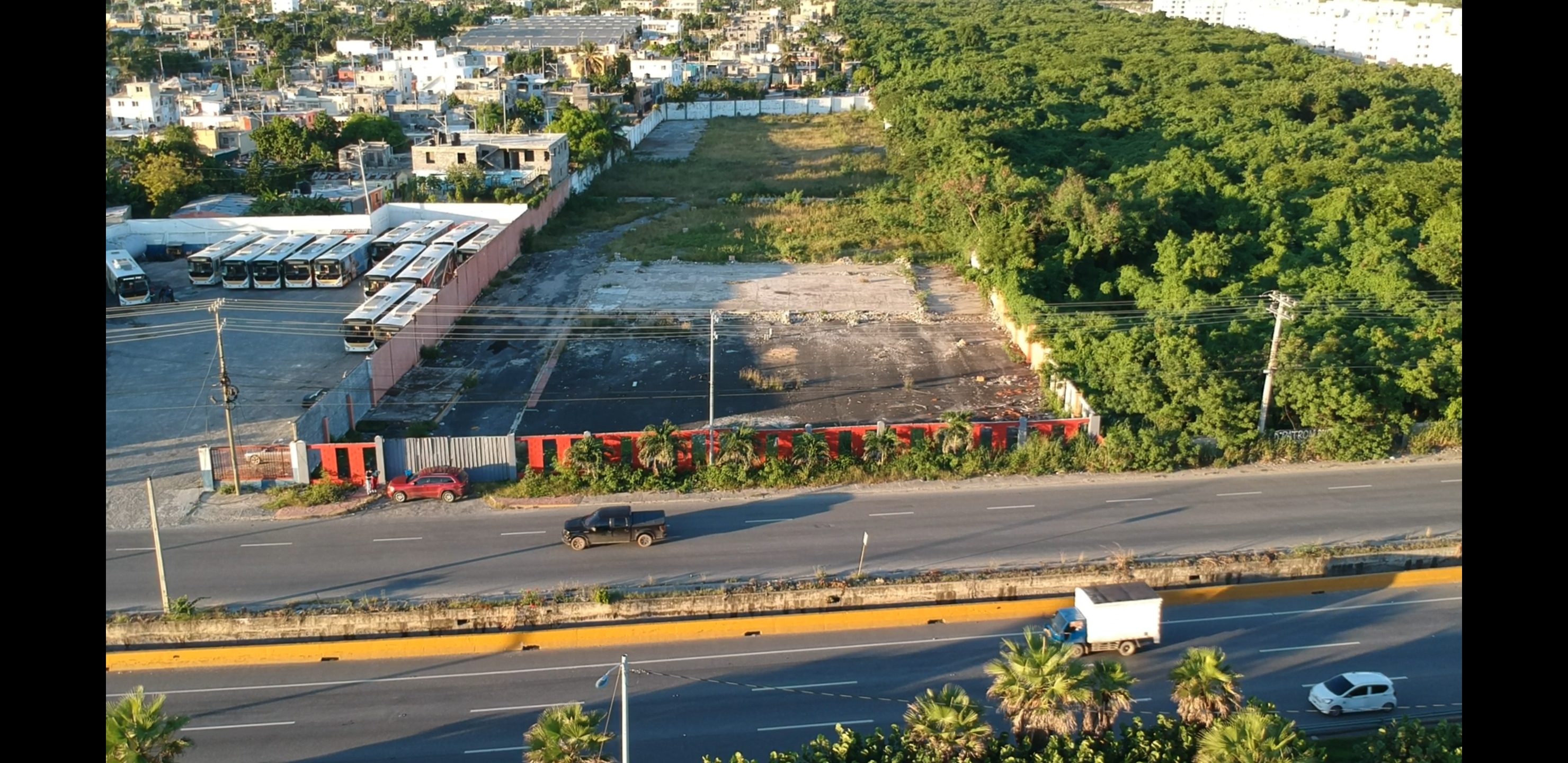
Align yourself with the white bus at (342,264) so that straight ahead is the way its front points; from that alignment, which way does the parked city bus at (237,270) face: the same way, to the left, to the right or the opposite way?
the same way

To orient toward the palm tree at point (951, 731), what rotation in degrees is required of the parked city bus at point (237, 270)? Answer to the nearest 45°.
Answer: approximately 45° to its left

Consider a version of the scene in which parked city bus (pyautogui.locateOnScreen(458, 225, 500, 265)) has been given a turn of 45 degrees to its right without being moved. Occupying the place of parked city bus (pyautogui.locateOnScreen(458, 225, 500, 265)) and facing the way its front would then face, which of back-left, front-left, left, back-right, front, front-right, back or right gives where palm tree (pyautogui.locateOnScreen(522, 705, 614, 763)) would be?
left

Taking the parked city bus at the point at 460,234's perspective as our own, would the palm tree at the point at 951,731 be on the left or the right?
on its left

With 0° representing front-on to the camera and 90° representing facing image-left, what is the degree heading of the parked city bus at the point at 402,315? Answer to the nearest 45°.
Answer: approximately 45°

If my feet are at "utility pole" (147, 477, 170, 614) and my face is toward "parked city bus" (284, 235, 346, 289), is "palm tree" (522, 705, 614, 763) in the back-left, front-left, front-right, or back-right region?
back-right

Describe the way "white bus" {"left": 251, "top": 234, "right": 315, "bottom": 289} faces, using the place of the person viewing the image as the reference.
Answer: facing the viewer and to the left of the viewer

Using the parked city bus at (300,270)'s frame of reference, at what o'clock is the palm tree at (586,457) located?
The palm tree is roughly at 10 o'clock from the parked city bus.

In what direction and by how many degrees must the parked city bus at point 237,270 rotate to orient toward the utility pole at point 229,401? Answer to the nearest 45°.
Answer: approximately 45° to its left

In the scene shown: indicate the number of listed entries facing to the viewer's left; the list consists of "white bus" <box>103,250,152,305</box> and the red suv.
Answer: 1

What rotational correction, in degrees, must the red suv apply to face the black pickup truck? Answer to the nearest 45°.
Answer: approximately 135° to its left

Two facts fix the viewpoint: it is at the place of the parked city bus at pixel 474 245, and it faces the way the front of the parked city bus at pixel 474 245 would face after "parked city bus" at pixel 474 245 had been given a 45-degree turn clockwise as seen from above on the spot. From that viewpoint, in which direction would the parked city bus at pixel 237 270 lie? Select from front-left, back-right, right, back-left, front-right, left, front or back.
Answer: front

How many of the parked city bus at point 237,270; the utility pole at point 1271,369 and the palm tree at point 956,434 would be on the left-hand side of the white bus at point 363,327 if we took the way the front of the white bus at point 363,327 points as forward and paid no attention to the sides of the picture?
2

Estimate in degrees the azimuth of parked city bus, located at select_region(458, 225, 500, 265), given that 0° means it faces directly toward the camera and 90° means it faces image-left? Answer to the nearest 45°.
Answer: approximately 45°

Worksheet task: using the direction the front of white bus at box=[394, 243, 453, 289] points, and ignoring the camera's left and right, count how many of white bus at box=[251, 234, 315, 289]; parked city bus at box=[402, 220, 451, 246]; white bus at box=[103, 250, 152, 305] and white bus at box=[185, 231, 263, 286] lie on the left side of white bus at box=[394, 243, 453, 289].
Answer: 0

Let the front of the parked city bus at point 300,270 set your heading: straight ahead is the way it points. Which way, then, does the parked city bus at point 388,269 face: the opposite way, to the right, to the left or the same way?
the same way
